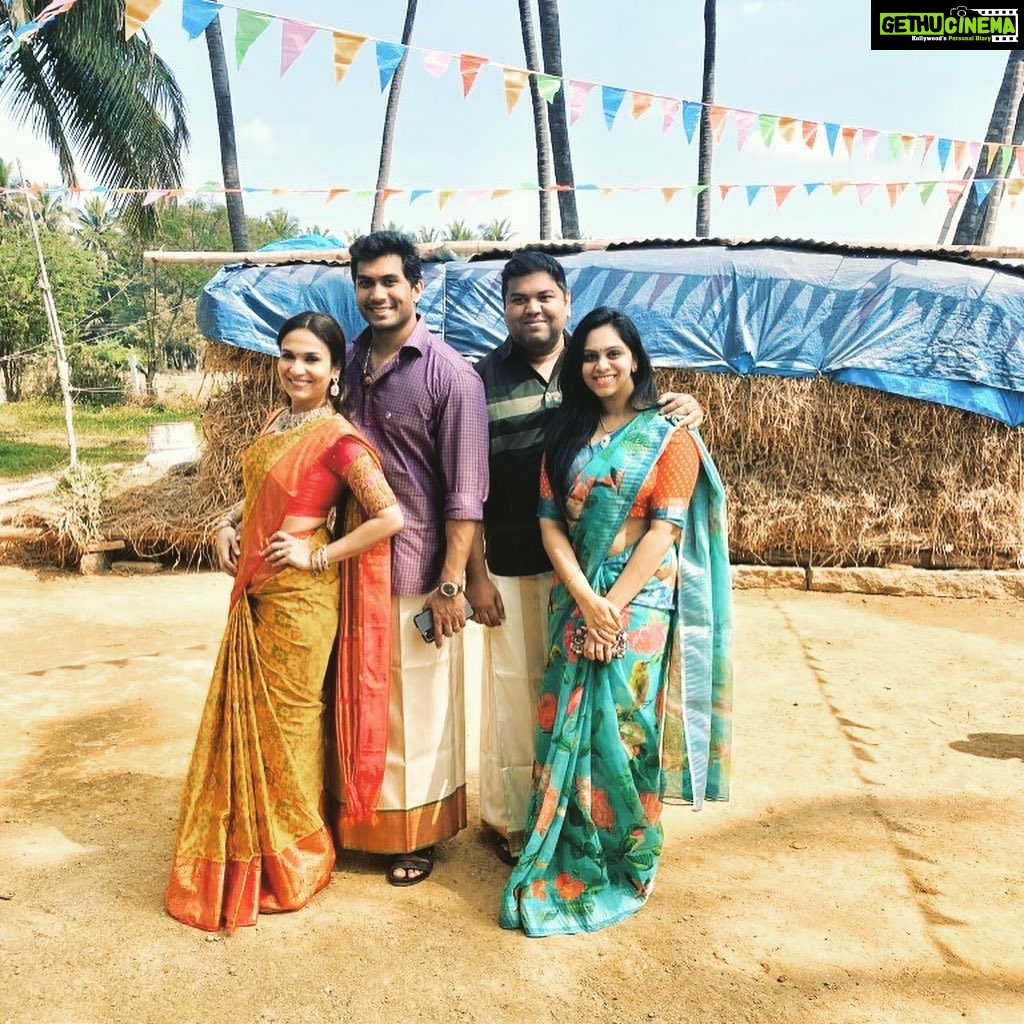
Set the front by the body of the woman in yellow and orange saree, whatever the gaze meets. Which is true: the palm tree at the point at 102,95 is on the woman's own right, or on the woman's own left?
on the woman's own right

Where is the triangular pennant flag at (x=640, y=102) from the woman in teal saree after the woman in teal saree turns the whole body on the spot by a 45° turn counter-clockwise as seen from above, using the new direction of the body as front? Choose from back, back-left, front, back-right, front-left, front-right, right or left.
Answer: back

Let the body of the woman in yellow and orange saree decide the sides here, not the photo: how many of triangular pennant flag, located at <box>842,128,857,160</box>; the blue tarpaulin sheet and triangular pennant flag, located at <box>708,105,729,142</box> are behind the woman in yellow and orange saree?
3

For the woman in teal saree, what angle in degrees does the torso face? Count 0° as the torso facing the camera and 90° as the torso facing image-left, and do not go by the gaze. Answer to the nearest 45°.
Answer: approximately 45°

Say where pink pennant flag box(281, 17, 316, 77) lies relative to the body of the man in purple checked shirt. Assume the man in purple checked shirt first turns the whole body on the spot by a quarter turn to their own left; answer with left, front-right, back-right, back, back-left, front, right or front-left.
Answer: back-left

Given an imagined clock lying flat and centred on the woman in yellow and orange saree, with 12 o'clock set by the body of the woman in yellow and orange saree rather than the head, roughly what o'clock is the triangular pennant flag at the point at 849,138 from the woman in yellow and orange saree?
The triangular pennant flag is roughly at 6 o'clock from the woman in yellow and orange saree.

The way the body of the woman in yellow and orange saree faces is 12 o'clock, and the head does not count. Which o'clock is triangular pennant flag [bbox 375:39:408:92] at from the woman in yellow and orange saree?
The triangular pennant flag is roughly at 5 o'clock from the woman in yellow and orange saree.
